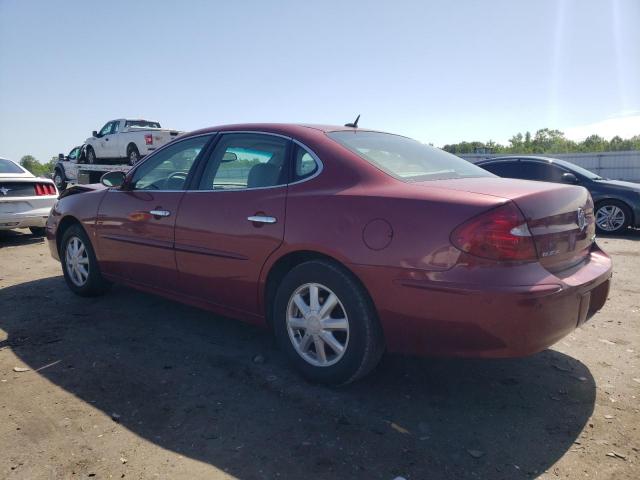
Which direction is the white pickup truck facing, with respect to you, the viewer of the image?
facing away from the viewer and to the left of the viewer

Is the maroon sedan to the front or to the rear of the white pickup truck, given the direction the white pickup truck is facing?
to the rear

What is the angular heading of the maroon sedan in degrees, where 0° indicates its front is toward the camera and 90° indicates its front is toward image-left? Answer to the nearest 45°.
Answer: approximately 135°

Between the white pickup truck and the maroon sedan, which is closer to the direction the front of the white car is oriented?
the white pickup truck

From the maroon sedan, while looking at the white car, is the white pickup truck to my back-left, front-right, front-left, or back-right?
front-right

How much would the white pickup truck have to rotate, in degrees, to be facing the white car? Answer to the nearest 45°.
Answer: approximately 135° to its left

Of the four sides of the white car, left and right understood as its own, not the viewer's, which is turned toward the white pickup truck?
front

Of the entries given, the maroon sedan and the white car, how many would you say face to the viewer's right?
0

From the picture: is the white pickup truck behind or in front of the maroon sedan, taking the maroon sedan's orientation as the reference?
in front

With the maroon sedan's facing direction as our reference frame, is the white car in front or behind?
in front

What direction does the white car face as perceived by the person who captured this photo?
facing away from the viewer

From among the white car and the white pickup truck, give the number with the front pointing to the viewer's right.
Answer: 0

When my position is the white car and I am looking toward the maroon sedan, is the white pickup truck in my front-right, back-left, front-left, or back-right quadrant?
back-left
